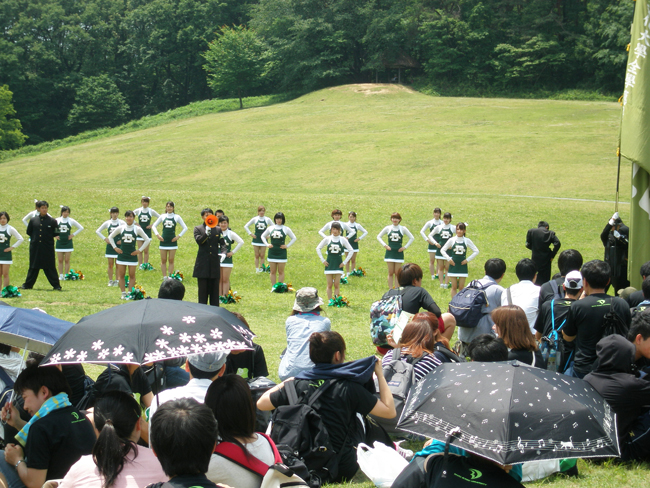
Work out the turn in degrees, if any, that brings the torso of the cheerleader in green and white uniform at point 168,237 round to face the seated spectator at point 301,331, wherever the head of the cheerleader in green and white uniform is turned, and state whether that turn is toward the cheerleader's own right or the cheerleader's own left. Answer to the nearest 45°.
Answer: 0° — they already face them

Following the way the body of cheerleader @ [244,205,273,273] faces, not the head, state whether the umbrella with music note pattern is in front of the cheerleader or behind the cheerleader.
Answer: in front

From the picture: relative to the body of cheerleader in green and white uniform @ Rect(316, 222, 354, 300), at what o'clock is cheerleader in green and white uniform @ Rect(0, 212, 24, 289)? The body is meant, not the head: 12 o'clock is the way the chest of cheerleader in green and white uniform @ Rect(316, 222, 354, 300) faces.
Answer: cheerleader in green and white uniform @ Rect(0, 212, 24, 289) is roughly at 3 o'clock from cheerleader in green and white uniform @ Rect(316, 222, 354, 300).

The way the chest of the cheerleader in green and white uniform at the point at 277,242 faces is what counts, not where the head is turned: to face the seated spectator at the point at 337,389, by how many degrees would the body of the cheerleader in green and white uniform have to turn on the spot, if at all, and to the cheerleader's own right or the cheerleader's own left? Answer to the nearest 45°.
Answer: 0° — they already face them

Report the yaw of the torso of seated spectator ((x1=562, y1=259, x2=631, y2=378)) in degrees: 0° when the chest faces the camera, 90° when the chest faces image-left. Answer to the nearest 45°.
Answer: approximately 135°

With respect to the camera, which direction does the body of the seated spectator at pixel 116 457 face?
away from the camera

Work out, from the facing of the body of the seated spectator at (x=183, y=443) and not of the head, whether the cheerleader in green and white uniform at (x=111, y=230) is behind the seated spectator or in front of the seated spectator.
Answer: in front

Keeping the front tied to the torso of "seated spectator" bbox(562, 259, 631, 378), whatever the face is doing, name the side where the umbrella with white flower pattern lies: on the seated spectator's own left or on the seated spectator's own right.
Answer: on the seated spectator's own left

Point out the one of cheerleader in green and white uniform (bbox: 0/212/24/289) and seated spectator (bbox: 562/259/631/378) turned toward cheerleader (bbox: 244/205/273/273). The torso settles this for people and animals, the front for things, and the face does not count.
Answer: the seated spectator

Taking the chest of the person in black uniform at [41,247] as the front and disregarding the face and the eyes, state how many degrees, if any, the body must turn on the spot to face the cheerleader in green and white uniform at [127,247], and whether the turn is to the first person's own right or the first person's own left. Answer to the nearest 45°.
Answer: approximately 45° to the first person's own left

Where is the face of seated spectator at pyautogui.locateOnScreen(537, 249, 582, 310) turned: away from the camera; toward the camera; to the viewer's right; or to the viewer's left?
away from the camera

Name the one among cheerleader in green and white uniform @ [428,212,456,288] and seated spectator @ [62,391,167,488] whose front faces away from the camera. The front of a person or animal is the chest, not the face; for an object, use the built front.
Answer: the seated spectator

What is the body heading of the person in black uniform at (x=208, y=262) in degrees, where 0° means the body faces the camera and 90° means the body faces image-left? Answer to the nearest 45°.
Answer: approximately 315°
